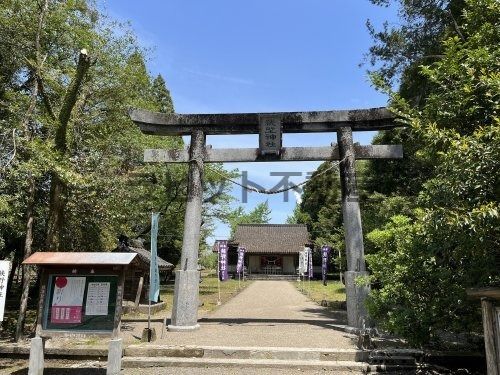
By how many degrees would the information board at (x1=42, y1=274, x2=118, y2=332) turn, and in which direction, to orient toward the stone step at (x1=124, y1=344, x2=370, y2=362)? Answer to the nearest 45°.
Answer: approximately 90° to its left

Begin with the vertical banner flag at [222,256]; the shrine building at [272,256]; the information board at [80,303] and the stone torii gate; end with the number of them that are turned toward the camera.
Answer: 4

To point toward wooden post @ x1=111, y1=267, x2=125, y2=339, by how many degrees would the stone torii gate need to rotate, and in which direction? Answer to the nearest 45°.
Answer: approximately 45° to its right

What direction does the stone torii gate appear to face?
toward the camera

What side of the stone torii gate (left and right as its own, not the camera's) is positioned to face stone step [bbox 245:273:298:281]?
back

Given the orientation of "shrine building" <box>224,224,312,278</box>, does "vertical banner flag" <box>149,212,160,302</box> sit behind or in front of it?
in front

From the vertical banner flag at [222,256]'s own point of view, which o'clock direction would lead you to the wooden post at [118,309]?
The wooden post is roughly at 12 o'clock from the vertical banner flag.

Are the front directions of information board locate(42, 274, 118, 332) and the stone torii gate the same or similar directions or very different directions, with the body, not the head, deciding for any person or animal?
same or similar directions

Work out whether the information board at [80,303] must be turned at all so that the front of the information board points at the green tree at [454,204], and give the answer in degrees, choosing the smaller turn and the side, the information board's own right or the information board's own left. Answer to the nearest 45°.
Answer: approximately 45° to the information board's own left

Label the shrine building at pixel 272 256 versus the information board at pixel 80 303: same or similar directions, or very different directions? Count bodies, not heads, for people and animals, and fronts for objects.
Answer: same or similar directions

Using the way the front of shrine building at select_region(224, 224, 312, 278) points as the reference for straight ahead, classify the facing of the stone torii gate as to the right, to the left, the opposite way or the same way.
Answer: the same way

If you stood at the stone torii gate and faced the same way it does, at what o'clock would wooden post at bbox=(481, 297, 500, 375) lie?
The wooden post is roughly at 11 o'clock from the stone torii gate.

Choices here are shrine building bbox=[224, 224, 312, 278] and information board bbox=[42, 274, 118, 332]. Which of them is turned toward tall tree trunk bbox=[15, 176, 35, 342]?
the shrine building

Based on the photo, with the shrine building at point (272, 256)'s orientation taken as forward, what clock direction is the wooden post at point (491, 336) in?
The wooden post is roughly at 12 o'clock from the shrine building.

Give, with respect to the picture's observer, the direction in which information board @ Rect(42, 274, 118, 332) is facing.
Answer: facing the viewer
